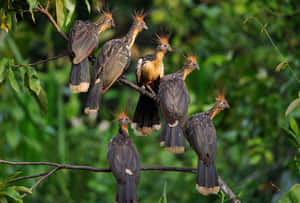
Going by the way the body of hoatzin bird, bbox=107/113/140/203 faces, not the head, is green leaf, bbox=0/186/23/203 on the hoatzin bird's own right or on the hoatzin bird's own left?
on the hoatzin bird's own left

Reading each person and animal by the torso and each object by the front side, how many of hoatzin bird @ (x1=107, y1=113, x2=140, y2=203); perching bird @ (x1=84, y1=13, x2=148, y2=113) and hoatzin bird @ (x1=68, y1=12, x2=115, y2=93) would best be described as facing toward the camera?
0

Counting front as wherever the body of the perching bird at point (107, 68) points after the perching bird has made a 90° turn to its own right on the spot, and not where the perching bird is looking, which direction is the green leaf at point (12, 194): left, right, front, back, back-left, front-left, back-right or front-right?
right

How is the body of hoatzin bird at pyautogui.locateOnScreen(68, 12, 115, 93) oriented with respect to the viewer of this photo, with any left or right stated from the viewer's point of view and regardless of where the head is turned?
facing away from the viewer and to the right of the viewer

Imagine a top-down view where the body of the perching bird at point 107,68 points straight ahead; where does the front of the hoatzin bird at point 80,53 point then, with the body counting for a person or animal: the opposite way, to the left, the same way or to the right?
the same way

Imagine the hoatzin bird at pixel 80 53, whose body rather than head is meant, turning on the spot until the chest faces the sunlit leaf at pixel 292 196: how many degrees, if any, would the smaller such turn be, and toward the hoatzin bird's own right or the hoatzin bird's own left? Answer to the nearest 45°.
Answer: approximately 45° to the hoatzin bird's own right

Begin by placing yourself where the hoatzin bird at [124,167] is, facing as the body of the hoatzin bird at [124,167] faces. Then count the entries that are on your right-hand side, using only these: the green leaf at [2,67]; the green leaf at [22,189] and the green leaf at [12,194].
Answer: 0

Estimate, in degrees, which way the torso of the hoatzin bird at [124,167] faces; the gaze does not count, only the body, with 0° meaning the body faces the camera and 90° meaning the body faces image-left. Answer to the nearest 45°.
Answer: approximately 180°

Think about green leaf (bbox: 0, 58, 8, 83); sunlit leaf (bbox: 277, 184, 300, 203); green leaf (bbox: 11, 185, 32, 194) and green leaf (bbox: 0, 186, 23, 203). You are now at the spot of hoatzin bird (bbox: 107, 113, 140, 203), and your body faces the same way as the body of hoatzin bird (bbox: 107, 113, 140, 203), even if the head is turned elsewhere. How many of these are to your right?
1

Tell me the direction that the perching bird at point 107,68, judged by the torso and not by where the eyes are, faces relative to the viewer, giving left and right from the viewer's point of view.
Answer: facing away from the viewer and to the right of the viewer

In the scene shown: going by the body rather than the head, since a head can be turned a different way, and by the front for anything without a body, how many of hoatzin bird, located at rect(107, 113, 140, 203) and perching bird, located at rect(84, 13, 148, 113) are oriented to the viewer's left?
0

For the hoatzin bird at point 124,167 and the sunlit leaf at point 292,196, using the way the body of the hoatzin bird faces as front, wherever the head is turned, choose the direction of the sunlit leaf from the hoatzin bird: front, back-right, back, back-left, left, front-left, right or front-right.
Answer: right
